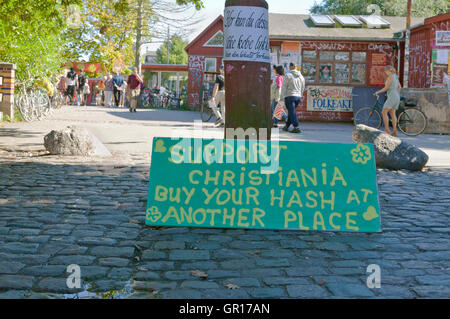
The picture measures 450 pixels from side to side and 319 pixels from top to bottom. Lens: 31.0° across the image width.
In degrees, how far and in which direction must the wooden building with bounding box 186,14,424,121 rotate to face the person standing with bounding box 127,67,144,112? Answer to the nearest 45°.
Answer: approximately 90° to its right

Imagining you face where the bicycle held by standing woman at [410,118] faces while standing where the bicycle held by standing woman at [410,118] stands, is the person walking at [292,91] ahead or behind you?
ahead

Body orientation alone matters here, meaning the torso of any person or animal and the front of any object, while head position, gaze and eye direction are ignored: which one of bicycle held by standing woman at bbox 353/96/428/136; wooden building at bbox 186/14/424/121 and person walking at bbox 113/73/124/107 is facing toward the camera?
the wooden building

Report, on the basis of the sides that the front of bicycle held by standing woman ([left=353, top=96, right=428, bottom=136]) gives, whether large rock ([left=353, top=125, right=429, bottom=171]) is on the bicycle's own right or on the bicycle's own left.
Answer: on the bicycle's own left

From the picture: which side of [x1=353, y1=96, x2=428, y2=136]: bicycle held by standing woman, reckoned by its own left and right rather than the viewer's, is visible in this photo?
left

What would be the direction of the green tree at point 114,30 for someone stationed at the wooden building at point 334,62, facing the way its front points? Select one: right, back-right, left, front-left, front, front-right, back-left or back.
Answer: back-right

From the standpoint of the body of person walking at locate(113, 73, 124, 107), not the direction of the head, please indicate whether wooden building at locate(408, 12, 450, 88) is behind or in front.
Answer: behind

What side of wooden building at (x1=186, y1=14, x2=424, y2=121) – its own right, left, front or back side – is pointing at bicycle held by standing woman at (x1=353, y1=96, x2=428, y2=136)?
front

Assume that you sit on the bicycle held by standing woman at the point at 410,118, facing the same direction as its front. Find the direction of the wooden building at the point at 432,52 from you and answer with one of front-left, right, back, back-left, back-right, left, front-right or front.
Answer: right

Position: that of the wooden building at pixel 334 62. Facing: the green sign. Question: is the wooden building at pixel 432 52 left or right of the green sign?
left

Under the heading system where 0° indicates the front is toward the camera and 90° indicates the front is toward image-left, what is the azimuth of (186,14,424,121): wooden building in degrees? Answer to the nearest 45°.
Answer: approximately 0°
